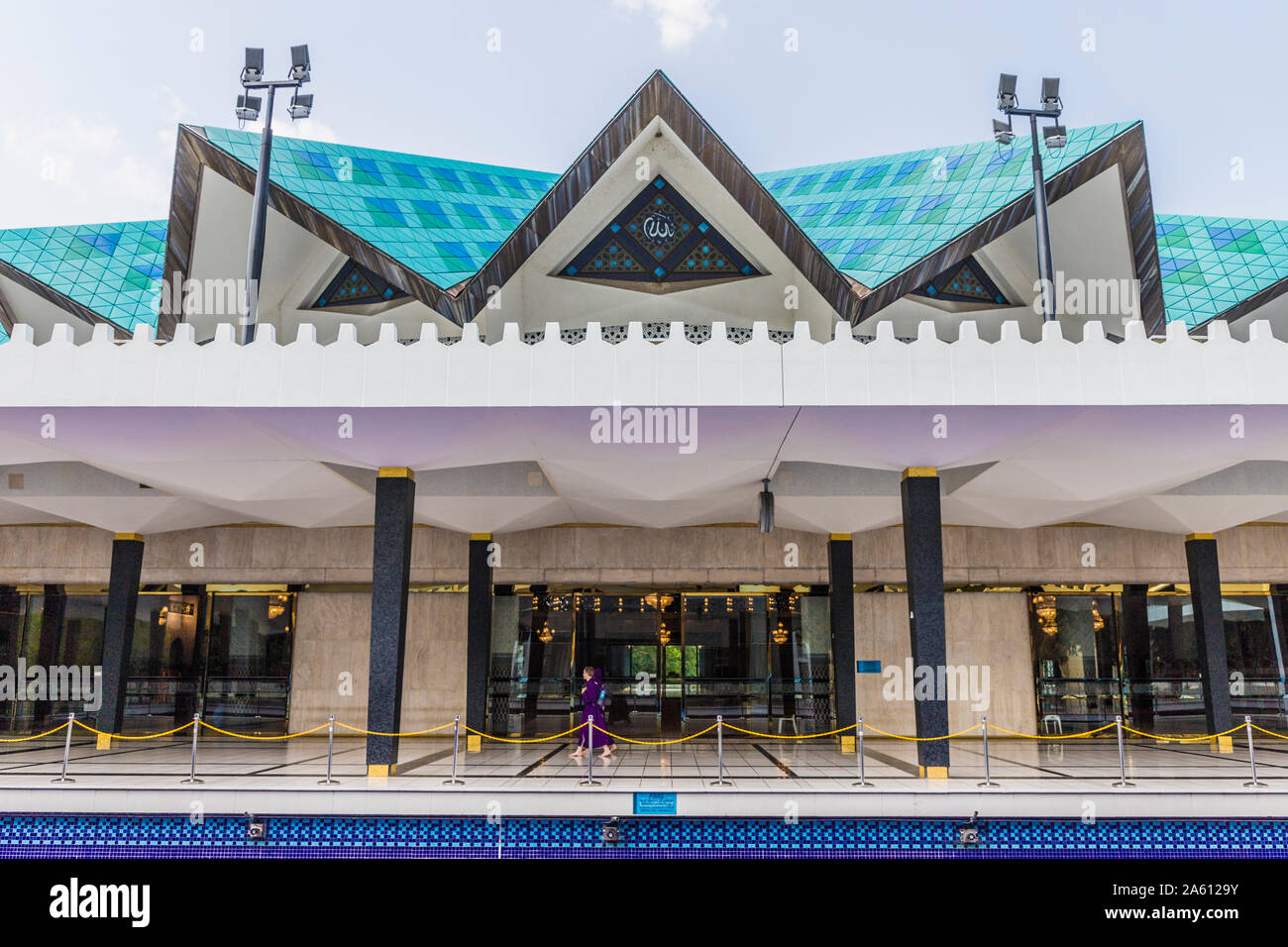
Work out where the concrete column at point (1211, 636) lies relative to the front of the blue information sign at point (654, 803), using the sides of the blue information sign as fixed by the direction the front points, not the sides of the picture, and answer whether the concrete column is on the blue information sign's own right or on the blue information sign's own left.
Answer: on the blue information sign's own left

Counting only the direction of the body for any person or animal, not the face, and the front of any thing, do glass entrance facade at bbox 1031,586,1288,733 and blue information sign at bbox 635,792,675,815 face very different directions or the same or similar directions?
same or similar directions

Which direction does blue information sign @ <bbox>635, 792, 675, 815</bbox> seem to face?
toward the camera

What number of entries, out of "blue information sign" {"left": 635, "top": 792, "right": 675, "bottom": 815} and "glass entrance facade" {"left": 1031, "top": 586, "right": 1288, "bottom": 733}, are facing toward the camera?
2

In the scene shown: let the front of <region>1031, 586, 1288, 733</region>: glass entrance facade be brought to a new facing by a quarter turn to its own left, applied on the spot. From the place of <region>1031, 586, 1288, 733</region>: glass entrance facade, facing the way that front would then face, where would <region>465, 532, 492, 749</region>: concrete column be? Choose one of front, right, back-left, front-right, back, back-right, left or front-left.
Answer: back-right

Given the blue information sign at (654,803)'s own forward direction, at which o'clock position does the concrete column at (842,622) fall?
The concrete column is roughly at 7 o'clock from the blue information sign.

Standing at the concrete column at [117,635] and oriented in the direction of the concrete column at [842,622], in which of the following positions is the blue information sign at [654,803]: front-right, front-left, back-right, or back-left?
front-right

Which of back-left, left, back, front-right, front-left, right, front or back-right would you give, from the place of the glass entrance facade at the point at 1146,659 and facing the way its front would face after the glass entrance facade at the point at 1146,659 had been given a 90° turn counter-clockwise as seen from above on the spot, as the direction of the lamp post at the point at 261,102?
back-right

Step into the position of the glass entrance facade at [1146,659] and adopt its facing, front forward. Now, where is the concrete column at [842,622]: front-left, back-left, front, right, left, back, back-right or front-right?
front-right

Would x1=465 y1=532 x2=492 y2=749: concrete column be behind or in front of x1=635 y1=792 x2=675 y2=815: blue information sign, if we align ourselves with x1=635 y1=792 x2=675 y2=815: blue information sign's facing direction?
behind

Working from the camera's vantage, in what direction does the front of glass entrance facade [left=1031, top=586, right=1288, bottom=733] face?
facing the viewer

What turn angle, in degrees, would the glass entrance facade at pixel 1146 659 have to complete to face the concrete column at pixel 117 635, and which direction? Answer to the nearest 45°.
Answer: approximately 45° to its right
